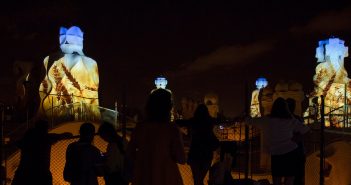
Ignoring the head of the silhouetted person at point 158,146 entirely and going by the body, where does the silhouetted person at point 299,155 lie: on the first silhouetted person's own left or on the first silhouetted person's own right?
on the first silhouetted person's own right

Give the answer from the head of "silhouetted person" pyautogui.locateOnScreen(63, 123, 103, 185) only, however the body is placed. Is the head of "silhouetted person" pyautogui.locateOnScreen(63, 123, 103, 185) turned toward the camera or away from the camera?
away from the camera

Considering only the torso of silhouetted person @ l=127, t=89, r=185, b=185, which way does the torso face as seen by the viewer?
away from the camera

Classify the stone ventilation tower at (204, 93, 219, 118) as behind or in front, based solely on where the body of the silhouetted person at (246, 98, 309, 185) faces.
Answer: in front

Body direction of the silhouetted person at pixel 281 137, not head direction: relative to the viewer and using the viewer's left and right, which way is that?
facing away from the viewer

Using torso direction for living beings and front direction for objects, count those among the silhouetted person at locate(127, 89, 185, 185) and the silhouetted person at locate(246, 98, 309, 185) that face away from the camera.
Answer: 2

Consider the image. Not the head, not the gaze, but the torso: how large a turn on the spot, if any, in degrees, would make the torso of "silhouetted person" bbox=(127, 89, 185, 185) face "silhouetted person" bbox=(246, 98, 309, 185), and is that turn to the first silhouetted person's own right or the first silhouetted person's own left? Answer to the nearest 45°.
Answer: approximately 45° to the first silhouetted person's own right

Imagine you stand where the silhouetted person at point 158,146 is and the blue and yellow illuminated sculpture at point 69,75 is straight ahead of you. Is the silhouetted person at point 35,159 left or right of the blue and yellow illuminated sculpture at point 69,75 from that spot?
left

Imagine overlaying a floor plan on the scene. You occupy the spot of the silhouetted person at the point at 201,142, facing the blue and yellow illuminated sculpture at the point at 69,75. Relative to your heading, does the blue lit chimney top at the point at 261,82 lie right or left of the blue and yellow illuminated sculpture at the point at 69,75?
right

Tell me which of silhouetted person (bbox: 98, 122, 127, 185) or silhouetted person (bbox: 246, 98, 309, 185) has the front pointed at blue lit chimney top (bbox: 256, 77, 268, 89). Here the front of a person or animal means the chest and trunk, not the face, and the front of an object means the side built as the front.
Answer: silhouetted person (bbox: 246, 98, 309, 185)
